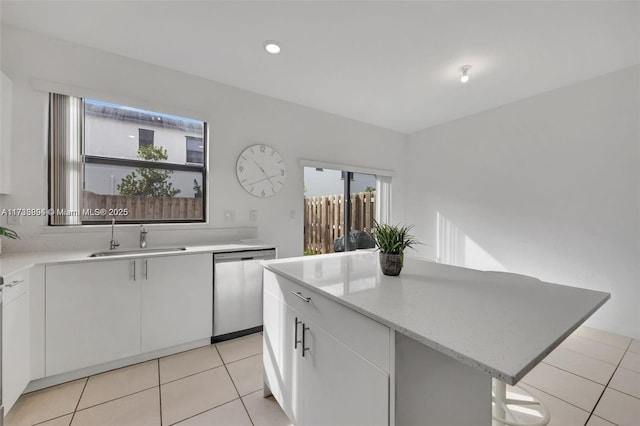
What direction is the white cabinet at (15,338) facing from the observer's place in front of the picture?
facing to the right of the viewer

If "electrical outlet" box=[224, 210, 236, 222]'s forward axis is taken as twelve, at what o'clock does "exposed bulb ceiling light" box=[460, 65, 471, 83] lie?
The exposed bulb ceiling light is roughly at 10 o'clock from the electrical outlet.

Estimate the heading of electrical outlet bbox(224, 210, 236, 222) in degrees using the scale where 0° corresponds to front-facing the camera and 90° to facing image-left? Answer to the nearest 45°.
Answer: approximately 0°
